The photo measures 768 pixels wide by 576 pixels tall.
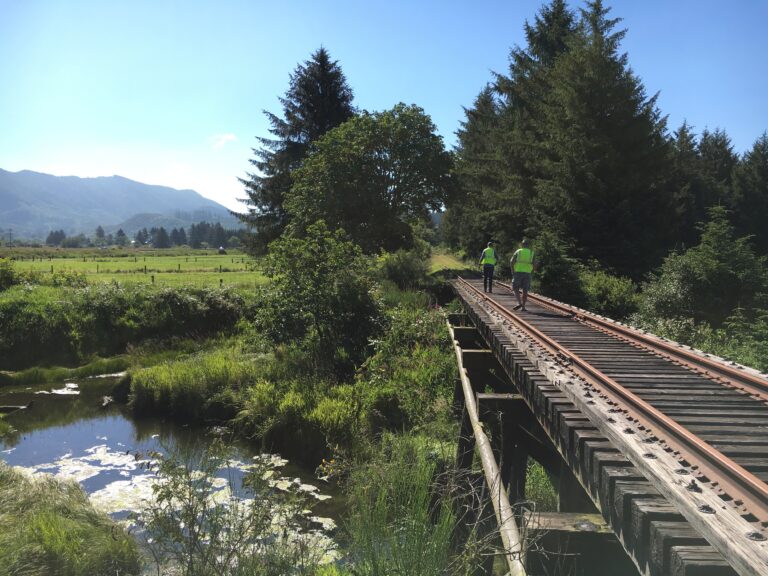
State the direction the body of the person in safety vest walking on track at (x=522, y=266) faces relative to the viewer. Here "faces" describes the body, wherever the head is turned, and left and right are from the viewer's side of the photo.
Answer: facing away from the viewer

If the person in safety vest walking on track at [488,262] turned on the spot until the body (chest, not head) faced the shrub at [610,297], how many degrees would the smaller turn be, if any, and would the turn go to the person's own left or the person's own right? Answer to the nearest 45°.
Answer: approximately 90° to the person's own right

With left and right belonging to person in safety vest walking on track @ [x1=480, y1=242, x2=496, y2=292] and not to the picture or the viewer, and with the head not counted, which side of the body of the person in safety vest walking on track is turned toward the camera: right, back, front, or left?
back

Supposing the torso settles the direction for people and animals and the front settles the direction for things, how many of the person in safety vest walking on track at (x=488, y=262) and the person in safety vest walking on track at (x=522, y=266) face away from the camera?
2

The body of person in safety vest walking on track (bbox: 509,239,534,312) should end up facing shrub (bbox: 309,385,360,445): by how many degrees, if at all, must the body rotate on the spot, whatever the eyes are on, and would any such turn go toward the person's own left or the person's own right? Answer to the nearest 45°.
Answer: approximately 135° to the person's own left

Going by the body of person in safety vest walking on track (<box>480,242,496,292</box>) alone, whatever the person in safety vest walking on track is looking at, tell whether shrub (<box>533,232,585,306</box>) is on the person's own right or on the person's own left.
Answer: on the person's own right

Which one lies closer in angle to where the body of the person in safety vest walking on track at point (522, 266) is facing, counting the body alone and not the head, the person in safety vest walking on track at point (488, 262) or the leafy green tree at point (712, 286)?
the person in safety vest walking on track at point (488, 262)

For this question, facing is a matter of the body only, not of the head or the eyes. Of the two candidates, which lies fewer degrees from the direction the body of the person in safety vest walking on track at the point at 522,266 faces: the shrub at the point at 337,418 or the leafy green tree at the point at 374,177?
the leafy green tree

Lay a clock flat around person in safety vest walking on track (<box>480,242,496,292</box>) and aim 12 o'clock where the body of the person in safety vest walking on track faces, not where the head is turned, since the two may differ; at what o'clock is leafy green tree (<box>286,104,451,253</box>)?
The leafy green tree is roughly at 11 o'clock from the person in safety vest walking on track.
